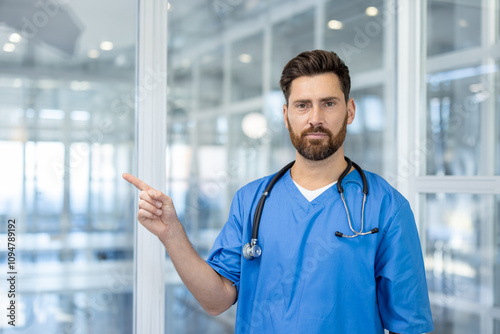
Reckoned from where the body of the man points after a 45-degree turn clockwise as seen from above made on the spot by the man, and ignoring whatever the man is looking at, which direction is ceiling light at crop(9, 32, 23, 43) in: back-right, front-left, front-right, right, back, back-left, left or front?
front-right

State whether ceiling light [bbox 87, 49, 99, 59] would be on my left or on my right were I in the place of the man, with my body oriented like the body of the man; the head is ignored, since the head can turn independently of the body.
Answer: on my right

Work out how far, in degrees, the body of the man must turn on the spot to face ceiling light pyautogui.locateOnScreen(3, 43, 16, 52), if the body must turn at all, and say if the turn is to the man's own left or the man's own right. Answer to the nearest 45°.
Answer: approximately 90° to the man's own right

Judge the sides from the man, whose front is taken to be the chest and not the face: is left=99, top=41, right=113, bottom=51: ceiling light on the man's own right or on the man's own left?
on the man's own right

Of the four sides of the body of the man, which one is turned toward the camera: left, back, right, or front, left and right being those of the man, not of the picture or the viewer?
front

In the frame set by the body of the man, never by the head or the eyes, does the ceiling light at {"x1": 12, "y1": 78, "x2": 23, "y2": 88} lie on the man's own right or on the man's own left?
on the man's own right

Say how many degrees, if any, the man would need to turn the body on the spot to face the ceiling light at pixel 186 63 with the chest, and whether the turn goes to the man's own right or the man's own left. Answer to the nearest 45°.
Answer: approximately 135° to the man's own right

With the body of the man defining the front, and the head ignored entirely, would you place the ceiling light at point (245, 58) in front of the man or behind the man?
behind
